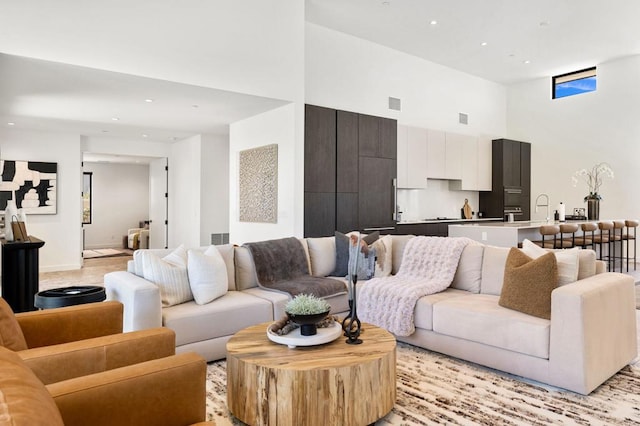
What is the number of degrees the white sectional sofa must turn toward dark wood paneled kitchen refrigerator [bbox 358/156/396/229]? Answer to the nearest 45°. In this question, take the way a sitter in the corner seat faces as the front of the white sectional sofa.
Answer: approximately 180°

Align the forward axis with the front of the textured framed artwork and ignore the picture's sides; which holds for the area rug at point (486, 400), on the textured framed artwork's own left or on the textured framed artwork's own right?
on the textured framed artwork's own left

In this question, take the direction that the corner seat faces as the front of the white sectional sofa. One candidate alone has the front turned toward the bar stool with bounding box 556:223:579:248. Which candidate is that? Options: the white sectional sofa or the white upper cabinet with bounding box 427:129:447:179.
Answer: the white upper cabinet

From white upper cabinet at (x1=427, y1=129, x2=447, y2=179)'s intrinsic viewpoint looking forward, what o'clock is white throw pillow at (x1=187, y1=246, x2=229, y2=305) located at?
The white throw pillow is roughly at 2 o'clock from the white upper cabinet.

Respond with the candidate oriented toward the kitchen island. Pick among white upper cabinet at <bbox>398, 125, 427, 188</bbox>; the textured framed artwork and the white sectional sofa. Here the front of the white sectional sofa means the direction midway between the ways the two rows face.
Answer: the white upper cabinet

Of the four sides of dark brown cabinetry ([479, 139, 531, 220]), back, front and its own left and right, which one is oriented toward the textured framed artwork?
right

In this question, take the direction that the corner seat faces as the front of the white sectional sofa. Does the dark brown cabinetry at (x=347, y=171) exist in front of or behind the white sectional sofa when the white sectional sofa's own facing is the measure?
behind

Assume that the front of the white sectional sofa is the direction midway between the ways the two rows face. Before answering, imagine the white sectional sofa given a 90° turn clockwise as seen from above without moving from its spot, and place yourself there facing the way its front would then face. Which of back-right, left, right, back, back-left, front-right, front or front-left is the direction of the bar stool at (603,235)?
back-right

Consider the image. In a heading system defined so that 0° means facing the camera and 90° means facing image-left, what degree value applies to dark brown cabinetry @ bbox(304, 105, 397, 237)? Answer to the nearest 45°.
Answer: approximately 315°

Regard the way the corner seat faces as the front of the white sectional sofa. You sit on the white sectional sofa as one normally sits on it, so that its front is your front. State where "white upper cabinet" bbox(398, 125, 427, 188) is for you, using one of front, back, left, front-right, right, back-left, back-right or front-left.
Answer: back

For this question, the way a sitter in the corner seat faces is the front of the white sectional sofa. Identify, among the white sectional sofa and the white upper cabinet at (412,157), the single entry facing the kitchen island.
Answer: the white upper cabinet

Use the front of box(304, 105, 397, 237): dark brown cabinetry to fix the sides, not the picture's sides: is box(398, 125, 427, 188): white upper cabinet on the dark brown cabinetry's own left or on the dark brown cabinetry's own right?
on the dark brown cabinetry's own left

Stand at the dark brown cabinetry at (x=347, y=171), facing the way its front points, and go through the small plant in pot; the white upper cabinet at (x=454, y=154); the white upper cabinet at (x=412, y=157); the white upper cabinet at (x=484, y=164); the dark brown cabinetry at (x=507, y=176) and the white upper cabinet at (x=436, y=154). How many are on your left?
5

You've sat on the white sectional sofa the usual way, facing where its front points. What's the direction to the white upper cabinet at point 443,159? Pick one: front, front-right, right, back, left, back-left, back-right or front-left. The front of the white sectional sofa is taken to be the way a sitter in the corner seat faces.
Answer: back

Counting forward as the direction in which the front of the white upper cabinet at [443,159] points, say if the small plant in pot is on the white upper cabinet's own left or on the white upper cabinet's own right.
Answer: on the white upper cabinet's own right

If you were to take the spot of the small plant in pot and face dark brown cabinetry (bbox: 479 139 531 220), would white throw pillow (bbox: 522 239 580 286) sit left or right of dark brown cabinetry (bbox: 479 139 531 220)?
right

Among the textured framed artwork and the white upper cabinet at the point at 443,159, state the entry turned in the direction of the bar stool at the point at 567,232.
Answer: the white upper cabinet
